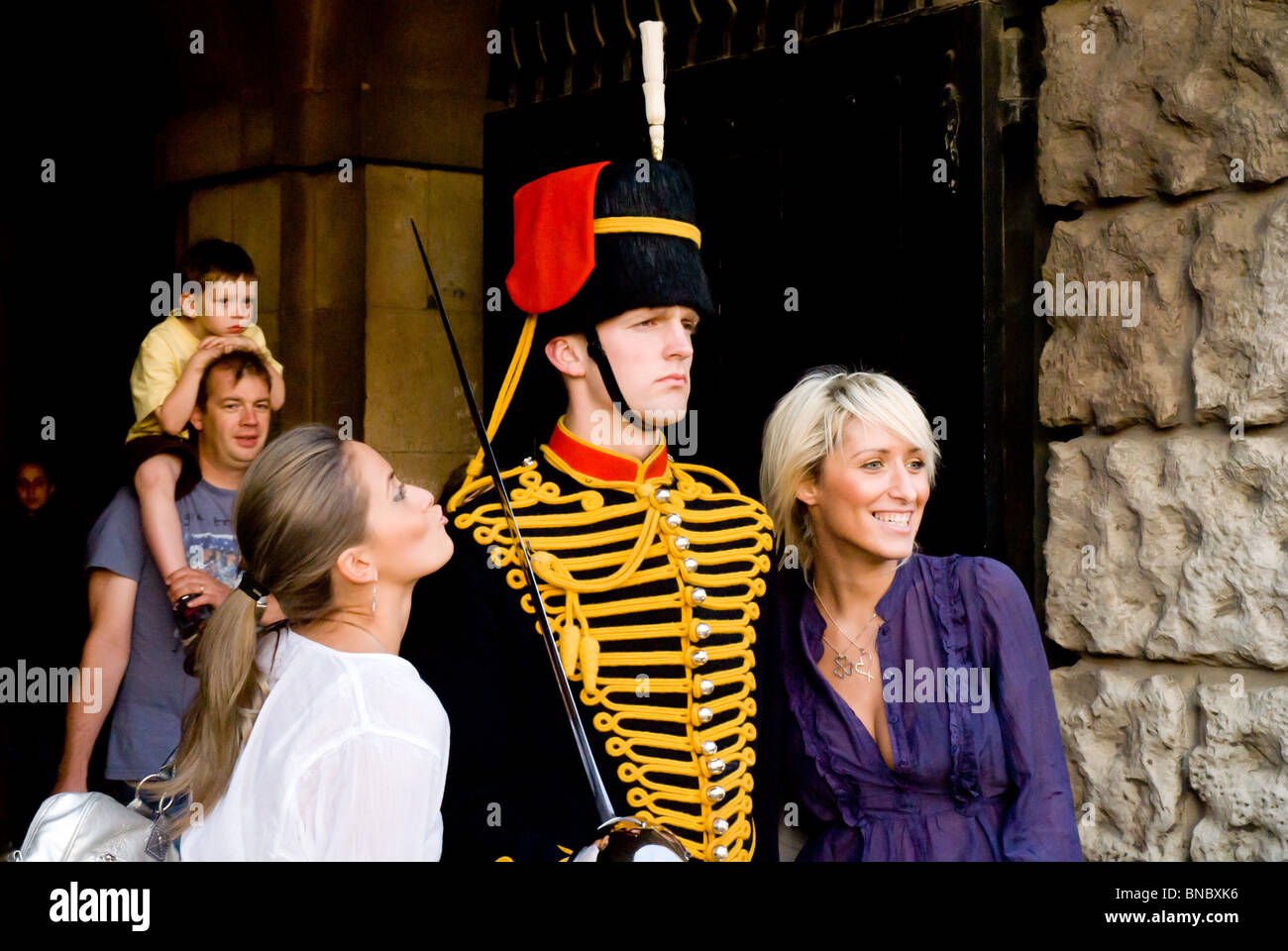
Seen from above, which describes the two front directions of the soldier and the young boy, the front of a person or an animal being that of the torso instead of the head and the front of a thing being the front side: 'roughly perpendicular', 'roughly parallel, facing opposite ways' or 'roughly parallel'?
roughly parallel

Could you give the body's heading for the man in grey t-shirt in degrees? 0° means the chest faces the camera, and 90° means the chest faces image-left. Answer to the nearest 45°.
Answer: approximately 315°

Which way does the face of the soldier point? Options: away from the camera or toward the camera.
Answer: toward the camera

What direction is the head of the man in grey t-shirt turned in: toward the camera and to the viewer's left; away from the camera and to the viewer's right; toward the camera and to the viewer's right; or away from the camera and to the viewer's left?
toward the camera and to the viewer's right

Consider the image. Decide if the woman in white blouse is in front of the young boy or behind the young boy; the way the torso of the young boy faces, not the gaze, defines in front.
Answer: in front

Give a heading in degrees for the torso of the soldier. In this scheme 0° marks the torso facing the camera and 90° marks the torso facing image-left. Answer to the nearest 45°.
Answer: approximately 315°

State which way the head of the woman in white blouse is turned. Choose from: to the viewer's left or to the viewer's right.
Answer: to the viewer's right

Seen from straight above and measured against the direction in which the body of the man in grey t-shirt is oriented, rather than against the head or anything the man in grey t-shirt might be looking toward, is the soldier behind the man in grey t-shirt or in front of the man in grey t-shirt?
in front

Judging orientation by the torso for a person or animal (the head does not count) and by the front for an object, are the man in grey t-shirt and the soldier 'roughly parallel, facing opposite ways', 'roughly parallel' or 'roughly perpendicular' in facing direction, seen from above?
roughly parallel

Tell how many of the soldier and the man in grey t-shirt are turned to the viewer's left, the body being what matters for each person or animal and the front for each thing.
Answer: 0

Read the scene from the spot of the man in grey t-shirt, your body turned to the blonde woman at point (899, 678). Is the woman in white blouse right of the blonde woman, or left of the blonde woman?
right

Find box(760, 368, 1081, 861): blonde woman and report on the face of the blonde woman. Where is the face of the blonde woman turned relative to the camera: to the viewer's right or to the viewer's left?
to the viewer's right
